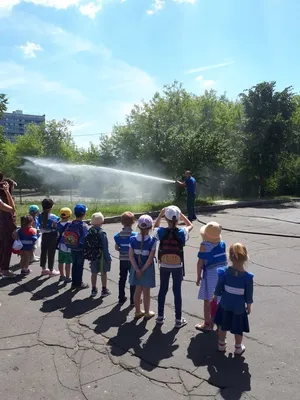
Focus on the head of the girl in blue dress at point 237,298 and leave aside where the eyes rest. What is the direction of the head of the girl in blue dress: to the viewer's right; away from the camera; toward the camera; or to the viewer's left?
away from the camera

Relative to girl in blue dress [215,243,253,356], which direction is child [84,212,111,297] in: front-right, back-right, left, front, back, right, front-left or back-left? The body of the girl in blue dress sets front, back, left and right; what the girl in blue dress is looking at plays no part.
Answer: front-left

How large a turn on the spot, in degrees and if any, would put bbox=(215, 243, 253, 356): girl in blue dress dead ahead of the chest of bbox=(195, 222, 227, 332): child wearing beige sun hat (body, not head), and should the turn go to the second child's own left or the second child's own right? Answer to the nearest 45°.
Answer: approximately 180°

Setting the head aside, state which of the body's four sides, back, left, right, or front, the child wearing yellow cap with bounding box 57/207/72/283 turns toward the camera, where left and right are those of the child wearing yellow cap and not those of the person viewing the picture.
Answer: back

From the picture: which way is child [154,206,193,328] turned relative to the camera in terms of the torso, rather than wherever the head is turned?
away from the camera

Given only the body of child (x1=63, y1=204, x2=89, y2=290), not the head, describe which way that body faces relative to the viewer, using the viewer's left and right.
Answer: facing away from the viewer and to the right of the viewer

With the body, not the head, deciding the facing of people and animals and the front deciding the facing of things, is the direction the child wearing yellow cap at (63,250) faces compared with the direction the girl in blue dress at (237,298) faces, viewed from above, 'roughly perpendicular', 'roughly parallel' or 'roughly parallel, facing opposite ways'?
roughly parallel

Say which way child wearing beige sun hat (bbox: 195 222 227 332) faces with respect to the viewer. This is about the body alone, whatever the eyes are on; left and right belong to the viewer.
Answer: facing away from the viewer and to the left of the viewer

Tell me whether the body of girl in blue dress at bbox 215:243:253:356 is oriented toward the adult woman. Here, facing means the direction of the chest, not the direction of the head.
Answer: no

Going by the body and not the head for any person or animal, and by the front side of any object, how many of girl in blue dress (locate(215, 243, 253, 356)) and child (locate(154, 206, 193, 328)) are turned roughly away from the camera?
2

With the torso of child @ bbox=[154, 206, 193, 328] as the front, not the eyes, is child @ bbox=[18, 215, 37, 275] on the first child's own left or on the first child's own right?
on the first child's own left

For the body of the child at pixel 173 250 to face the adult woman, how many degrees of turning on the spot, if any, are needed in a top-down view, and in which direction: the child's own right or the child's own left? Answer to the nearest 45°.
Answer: approximately 45° to the child's own left

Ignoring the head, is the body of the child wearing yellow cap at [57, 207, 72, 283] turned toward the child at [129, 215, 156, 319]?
no

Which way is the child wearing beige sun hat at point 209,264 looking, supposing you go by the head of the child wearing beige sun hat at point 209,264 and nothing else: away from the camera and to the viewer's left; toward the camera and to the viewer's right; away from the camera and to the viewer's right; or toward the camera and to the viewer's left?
away from the camera and to the viewer's left

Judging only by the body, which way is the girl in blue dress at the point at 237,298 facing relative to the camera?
away from the camera
